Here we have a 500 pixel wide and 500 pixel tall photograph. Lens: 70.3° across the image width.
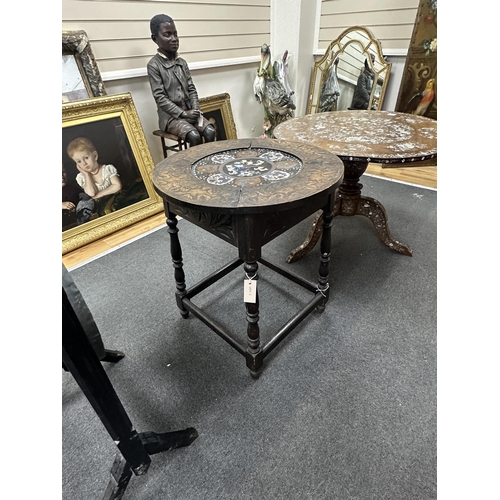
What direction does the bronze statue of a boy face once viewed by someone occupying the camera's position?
facing the viewer and to the right of the viewer

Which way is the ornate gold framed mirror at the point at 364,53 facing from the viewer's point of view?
toward the camera

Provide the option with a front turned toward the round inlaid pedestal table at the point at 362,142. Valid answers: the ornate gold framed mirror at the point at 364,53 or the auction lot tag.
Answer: the ornate gold framed mirror

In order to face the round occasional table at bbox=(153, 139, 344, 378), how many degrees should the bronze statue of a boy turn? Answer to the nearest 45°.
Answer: approximately 45° to its right

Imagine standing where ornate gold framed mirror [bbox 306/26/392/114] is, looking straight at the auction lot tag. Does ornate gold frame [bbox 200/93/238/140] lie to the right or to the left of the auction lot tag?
right

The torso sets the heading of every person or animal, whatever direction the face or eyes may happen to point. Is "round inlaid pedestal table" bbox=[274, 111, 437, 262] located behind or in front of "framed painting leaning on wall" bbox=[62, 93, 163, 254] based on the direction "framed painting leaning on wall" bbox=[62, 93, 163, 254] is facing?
in front

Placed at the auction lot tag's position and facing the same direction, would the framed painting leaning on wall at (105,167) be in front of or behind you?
behind

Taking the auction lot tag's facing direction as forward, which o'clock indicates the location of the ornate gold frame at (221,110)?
The ornate gold frame is roughly at 6 o'clock from the auction lot tag.

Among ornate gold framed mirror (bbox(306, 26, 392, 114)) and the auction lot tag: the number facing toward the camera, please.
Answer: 2

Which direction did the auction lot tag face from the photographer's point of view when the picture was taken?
facing the viewer

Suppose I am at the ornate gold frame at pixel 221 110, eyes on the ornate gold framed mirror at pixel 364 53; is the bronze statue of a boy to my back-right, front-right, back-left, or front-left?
back-right
